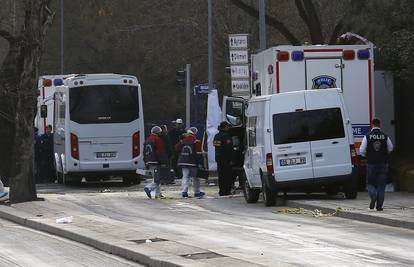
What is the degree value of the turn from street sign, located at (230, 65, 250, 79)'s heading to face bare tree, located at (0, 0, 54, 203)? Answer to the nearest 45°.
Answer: approximately 45° to its right

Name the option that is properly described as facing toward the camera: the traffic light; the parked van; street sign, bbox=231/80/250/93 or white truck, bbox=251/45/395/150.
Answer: the street sign

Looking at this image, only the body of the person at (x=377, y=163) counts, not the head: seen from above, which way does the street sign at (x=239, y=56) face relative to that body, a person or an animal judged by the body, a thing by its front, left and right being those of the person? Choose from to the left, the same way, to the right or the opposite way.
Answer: the opposite way

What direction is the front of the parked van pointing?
away from the camera

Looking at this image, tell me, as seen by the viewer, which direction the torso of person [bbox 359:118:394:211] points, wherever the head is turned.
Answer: away from the camera

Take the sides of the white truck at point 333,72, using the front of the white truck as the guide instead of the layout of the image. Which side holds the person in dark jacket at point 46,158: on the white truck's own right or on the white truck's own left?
on the white truck's own left

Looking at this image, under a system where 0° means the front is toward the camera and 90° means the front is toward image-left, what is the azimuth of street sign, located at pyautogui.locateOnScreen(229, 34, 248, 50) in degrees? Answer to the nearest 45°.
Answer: approximately 0°
